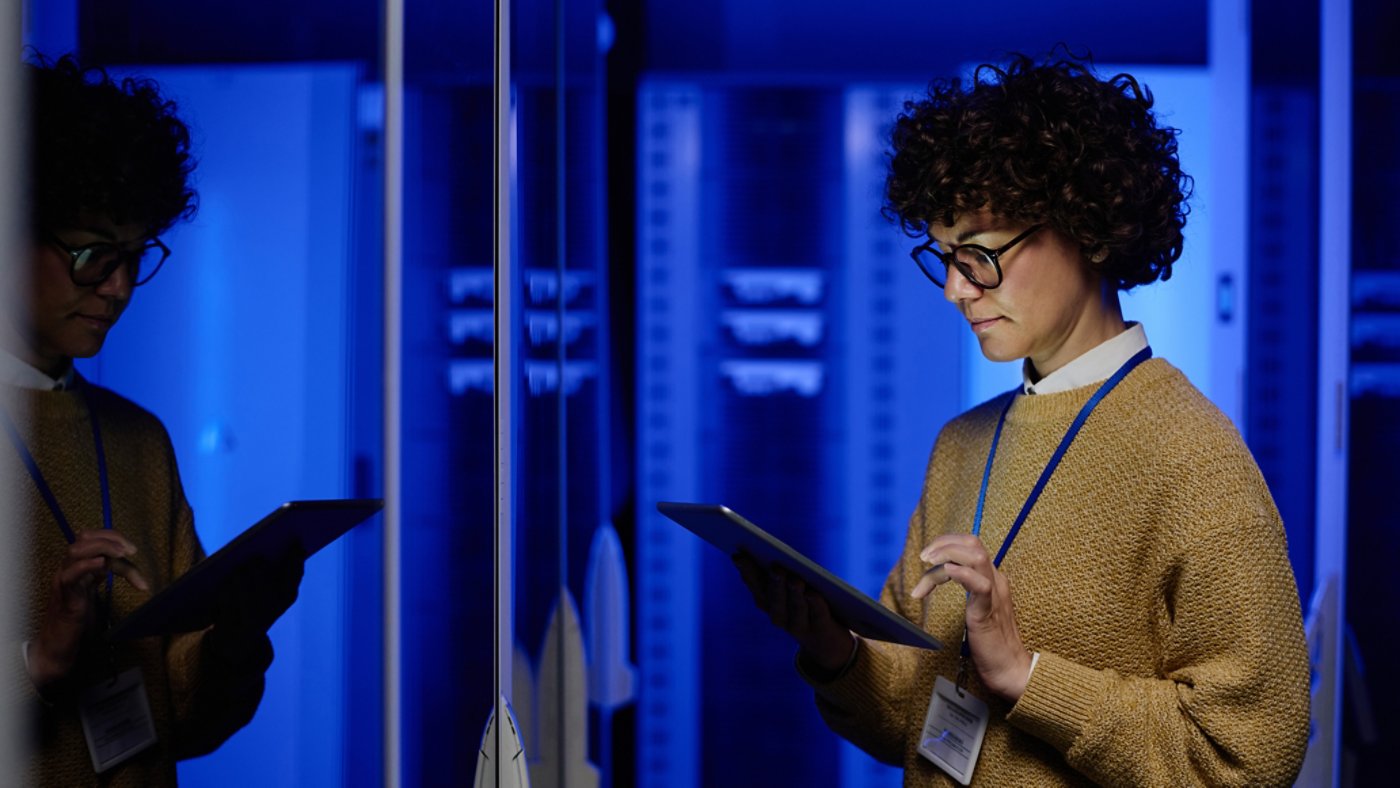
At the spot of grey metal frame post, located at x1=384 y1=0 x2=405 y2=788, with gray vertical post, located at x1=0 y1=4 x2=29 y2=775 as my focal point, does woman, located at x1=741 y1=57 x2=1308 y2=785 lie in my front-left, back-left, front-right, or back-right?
back-left

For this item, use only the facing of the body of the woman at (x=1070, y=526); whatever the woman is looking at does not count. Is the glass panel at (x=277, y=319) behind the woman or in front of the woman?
in front

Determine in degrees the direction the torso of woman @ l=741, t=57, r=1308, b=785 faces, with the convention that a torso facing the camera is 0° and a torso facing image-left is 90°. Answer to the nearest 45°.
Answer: approximately 45°

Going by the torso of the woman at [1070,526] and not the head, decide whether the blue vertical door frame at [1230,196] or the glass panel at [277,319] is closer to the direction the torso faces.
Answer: the glass panel

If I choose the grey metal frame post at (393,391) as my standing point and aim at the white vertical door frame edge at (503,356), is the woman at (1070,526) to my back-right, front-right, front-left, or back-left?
front-right

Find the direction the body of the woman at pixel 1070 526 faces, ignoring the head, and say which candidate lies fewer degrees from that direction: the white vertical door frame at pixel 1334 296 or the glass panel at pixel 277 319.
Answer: the glass panel

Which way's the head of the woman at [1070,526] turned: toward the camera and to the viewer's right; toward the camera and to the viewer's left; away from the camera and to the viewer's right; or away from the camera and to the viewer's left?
toward the camera and to the viewer's left

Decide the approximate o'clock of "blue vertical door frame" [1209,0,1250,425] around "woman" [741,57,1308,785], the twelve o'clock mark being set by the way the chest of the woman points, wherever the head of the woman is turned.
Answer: The blue vertical door frame is roughly at 5 o'clock from the woman.
